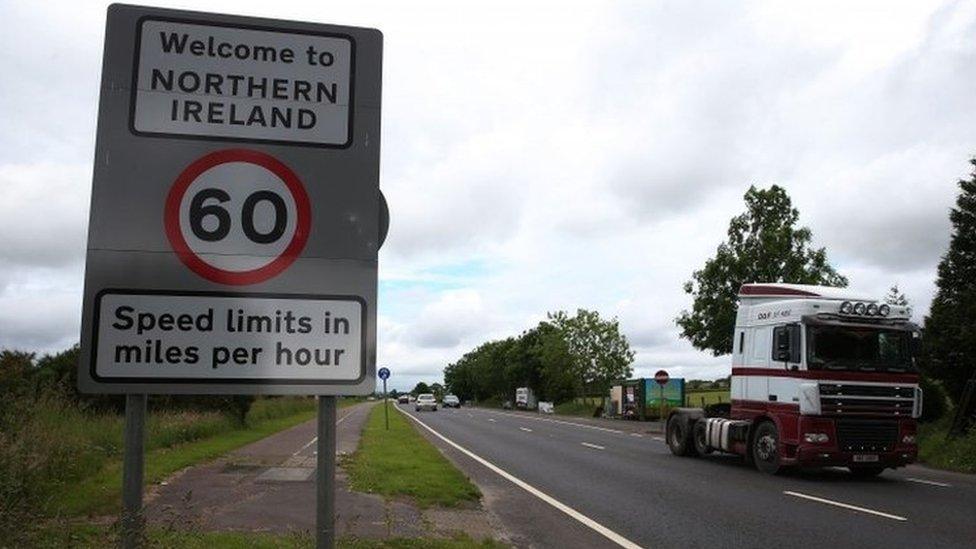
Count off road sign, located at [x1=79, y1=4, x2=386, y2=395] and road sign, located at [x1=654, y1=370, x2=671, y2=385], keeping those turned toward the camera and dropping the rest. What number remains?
2

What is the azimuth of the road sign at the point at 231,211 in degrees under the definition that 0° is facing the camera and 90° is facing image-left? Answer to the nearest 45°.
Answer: approximately 0°

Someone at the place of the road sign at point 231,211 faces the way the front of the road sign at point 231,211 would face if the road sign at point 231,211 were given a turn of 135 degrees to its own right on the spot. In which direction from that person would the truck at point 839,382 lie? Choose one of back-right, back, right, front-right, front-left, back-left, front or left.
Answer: right

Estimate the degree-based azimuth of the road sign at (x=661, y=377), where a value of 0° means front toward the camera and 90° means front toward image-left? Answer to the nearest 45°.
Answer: approximately 0°

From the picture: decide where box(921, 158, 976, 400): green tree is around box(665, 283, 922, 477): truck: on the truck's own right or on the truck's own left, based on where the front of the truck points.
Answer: on the truck's own left

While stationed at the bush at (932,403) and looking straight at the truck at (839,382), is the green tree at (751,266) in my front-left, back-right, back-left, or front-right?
back-right

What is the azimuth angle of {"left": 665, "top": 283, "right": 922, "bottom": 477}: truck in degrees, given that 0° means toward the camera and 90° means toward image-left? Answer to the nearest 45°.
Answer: approximately 315°

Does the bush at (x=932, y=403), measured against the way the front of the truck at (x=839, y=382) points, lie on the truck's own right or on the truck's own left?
on the truck's own left

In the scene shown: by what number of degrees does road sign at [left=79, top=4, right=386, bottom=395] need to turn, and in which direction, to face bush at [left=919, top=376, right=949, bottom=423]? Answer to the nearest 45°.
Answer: approximately 135° to its left
